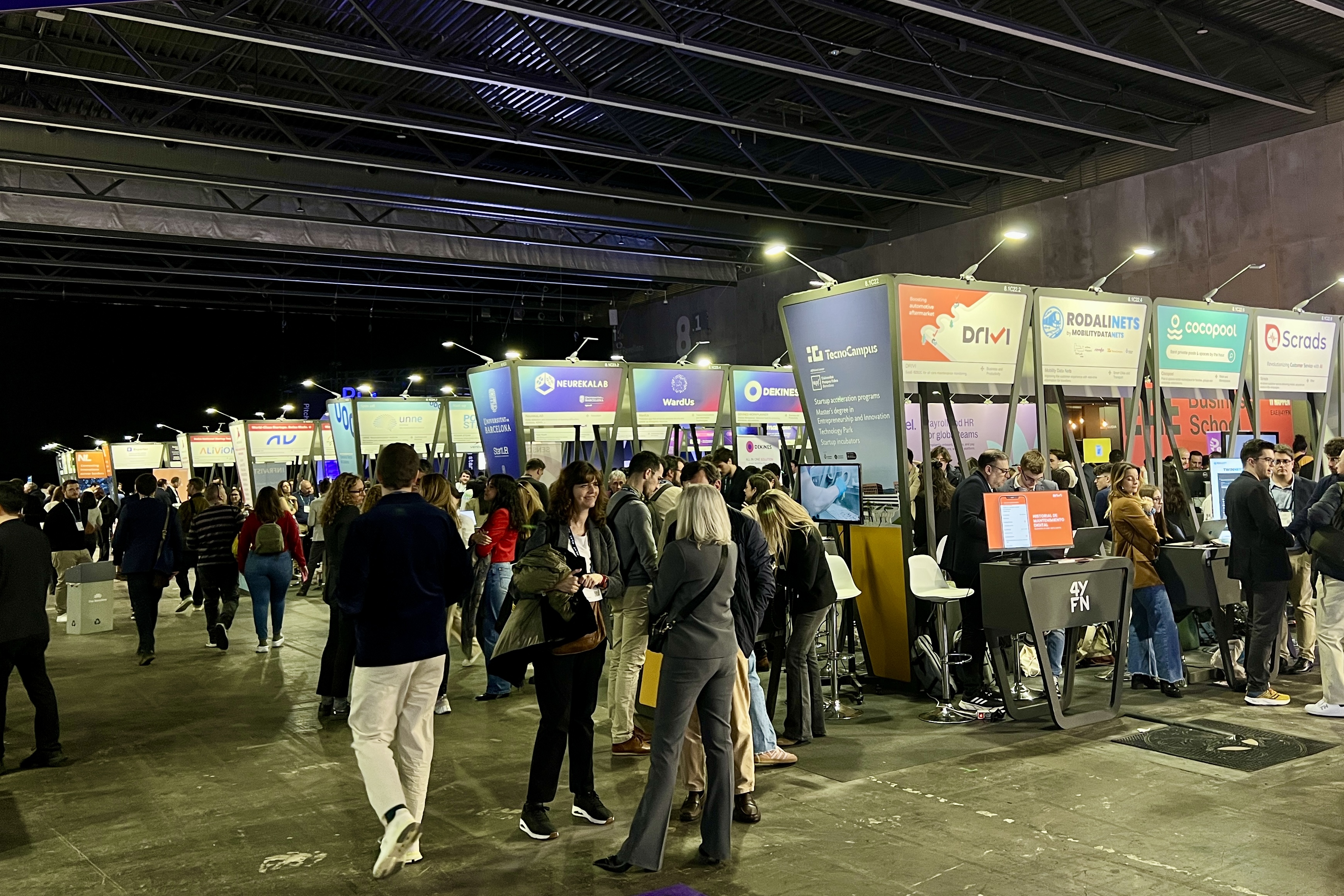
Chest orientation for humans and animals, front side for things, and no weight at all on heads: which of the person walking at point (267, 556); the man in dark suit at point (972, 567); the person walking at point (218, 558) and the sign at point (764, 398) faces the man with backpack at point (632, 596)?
the sign

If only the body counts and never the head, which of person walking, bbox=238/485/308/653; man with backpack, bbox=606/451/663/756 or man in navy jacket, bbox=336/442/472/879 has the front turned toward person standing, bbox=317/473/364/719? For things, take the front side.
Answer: the man in navy jacket

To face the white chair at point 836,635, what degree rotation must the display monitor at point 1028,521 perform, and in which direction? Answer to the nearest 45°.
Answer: approximately 90° to its right

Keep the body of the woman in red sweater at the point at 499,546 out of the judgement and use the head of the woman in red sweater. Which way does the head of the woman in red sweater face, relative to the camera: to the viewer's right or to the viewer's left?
to the viewer's left

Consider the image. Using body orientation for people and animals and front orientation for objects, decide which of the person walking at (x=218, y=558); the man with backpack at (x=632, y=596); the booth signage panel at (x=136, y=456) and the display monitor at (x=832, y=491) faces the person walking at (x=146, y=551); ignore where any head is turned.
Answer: the booth signage panel

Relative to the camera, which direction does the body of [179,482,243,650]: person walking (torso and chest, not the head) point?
away from the camera

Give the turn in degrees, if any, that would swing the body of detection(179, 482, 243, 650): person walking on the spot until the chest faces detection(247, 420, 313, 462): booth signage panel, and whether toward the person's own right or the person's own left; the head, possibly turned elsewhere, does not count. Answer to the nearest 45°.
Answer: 0° — they already face it

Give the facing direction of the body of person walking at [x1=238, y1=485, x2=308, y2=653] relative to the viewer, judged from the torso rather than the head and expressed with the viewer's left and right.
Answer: facing away from the viewer

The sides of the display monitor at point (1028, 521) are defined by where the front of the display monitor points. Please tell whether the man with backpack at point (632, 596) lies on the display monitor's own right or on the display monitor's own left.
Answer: on the display monitor's own right
